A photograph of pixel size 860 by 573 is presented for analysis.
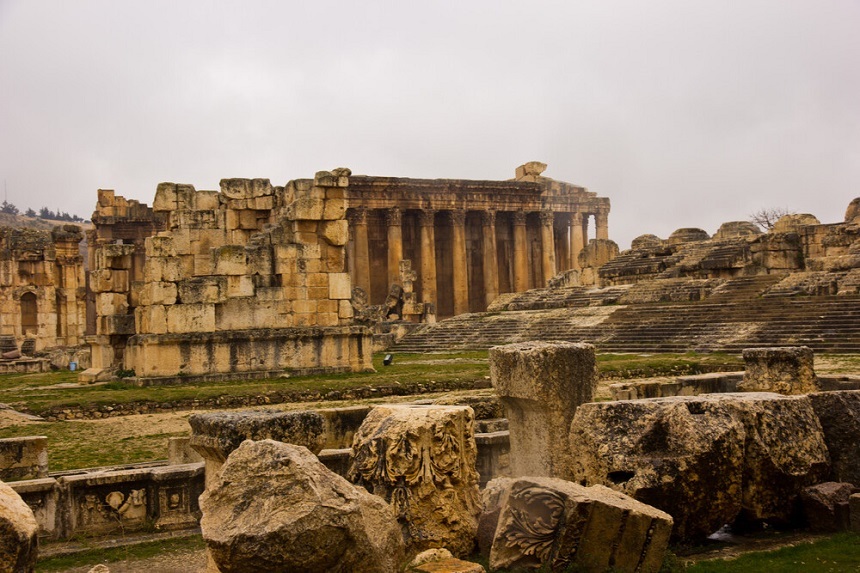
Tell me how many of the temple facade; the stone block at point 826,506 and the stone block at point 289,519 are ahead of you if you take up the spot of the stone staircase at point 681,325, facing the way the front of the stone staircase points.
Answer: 2

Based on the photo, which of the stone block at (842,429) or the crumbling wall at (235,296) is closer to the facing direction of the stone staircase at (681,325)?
the stone block

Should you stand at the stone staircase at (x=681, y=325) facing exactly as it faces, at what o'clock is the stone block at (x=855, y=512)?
The stone block is roughly at 12 o'clock from the stone staircase.

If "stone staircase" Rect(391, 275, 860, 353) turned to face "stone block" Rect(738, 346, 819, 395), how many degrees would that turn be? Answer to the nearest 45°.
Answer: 0° — it already faces it

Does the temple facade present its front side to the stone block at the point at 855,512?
yes

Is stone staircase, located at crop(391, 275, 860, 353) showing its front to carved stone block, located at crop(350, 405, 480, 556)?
yes

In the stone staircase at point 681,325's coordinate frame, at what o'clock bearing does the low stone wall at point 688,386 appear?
The low stone wall is roughly at 12 o'clock from the stone staircase.

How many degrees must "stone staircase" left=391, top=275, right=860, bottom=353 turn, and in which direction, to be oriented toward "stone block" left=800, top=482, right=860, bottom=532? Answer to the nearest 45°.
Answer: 0° — it already faces it

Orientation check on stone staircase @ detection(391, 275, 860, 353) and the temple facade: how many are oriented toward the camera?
2

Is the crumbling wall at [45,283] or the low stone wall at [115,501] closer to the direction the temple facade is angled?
the low stone wall

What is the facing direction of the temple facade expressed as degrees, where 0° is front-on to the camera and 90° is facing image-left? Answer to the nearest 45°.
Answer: approximately 0°
